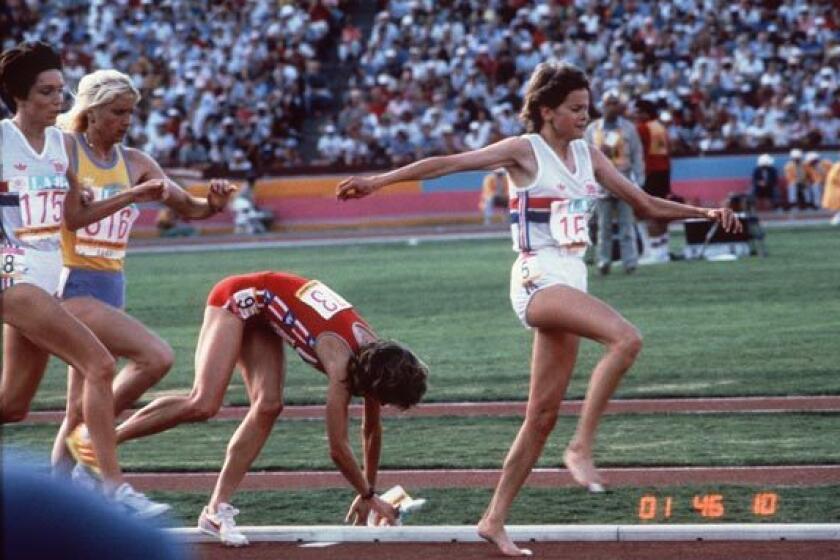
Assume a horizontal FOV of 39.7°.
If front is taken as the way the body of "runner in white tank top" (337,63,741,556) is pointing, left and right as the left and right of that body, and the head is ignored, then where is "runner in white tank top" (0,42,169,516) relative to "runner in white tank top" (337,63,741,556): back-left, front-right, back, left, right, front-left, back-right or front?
back-right

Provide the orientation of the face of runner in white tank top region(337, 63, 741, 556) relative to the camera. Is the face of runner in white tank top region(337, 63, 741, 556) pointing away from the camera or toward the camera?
toward the camera

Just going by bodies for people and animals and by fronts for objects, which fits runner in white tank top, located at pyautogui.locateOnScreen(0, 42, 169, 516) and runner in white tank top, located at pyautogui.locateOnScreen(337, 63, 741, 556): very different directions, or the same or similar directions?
same or similar directions

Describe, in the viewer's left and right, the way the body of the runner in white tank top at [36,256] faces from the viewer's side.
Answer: facing the viewer and to the right of the viewer

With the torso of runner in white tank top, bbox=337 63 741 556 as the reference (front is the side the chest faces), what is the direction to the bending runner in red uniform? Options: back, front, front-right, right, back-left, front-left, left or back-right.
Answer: back-right

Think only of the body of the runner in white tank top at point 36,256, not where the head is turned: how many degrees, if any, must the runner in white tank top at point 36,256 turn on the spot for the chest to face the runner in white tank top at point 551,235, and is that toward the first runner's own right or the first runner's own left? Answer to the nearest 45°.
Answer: approximately 45° to the first runner's own left

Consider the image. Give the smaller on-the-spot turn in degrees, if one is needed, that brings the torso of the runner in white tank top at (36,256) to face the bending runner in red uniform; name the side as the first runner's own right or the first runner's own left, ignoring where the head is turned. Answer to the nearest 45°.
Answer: approximately 45° to the first runner's own left
